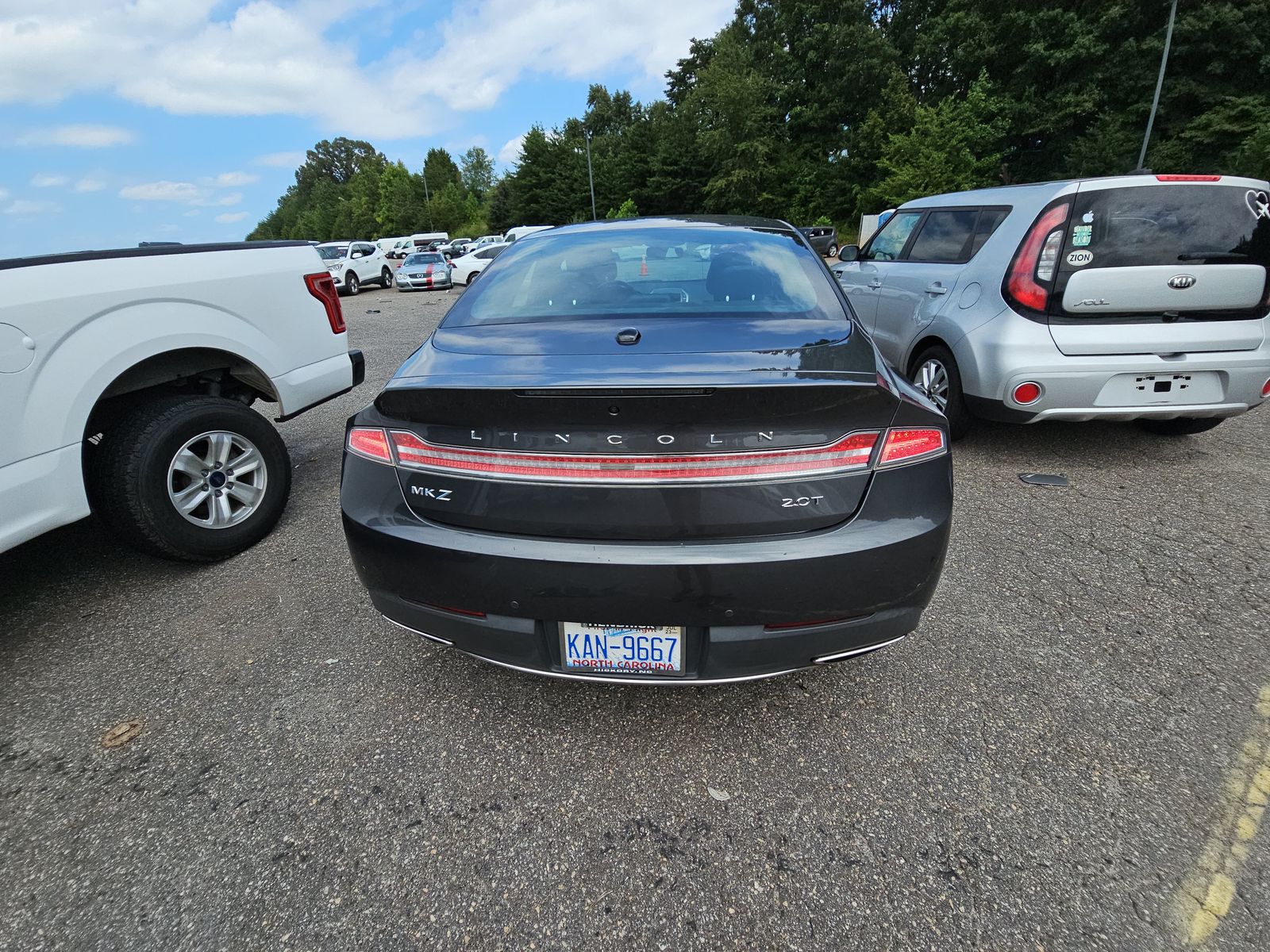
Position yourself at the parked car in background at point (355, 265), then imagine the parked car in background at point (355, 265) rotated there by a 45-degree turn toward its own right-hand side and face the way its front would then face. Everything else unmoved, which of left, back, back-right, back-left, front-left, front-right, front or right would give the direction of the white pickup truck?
left

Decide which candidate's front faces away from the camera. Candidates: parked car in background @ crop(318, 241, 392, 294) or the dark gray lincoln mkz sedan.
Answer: the dark gray lincoln mkz sedan

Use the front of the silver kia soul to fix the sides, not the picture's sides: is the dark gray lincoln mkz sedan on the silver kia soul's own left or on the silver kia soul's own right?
on the silver kia soul's own left

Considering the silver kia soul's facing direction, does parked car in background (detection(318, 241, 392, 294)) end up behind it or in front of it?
in front

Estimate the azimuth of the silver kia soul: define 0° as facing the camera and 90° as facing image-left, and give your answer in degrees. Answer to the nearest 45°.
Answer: approximately 135°

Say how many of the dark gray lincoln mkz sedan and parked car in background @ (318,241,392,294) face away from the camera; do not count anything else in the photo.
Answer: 1

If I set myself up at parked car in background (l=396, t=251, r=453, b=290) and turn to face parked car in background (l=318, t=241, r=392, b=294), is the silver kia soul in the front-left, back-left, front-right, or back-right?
back-left

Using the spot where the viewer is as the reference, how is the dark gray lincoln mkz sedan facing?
facing away from the viewer

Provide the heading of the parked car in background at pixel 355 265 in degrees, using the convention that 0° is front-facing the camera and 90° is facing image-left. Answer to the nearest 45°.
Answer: approximately 45°

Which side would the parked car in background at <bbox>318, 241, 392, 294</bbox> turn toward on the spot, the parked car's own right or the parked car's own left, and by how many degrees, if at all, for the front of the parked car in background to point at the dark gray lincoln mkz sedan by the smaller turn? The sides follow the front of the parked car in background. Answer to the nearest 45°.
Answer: approximately 45° to the parked car's own left

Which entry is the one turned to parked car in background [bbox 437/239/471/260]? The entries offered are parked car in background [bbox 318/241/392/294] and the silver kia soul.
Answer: the silver kia soul

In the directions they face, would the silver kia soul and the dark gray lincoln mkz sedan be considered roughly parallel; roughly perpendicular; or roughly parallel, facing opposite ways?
roughly parallel

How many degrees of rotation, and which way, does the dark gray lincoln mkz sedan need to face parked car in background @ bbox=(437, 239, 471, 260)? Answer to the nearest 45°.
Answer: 0° — it already faces it

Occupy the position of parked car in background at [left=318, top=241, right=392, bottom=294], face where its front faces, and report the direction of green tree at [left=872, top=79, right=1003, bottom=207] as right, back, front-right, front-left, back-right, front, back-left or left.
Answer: back-left

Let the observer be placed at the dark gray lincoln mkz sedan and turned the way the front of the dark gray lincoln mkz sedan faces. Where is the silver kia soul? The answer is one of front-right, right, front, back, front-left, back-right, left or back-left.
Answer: front-right
